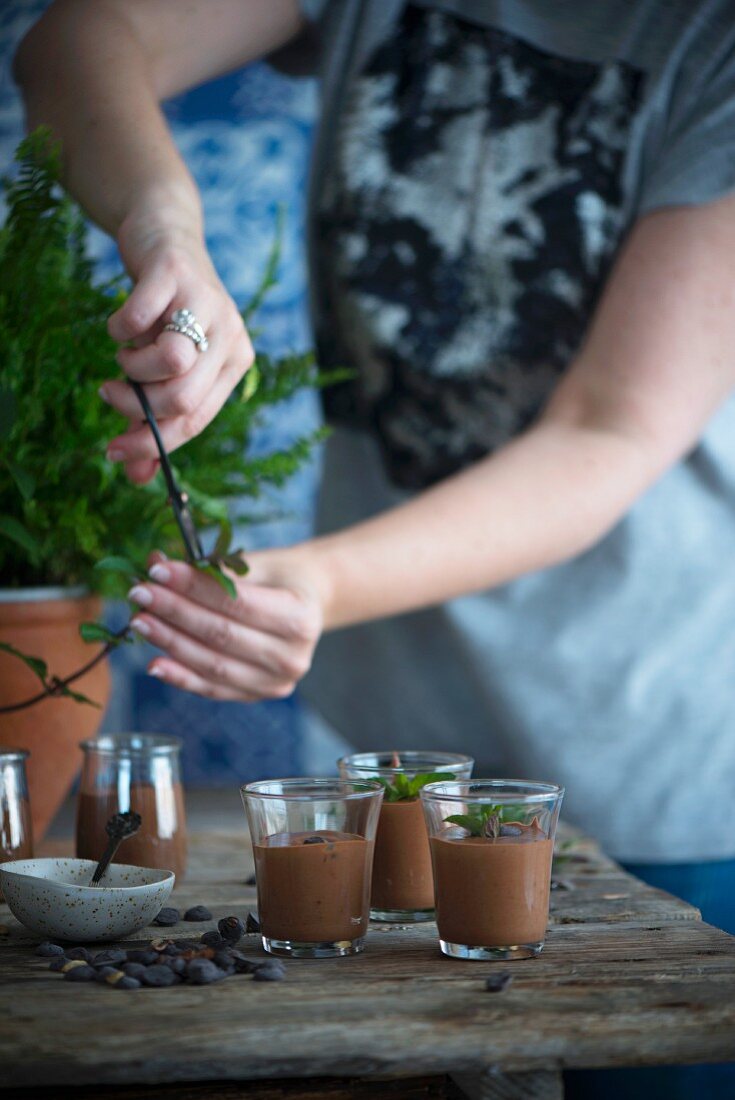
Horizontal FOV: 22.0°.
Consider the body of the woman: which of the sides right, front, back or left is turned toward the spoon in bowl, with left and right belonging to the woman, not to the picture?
front

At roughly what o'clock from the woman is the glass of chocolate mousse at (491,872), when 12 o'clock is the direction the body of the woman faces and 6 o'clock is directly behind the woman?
The glass of chocolate mousse is roughly at 11 o'clock from the woman.

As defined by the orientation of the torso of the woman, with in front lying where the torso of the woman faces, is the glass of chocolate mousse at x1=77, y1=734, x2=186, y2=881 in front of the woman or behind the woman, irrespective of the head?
in front

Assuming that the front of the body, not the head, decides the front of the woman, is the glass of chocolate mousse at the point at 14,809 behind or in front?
in front

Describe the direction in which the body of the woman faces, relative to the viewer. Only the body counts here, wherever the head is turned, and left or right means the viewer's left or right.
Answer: facing the viewer and to the left of the viewer
